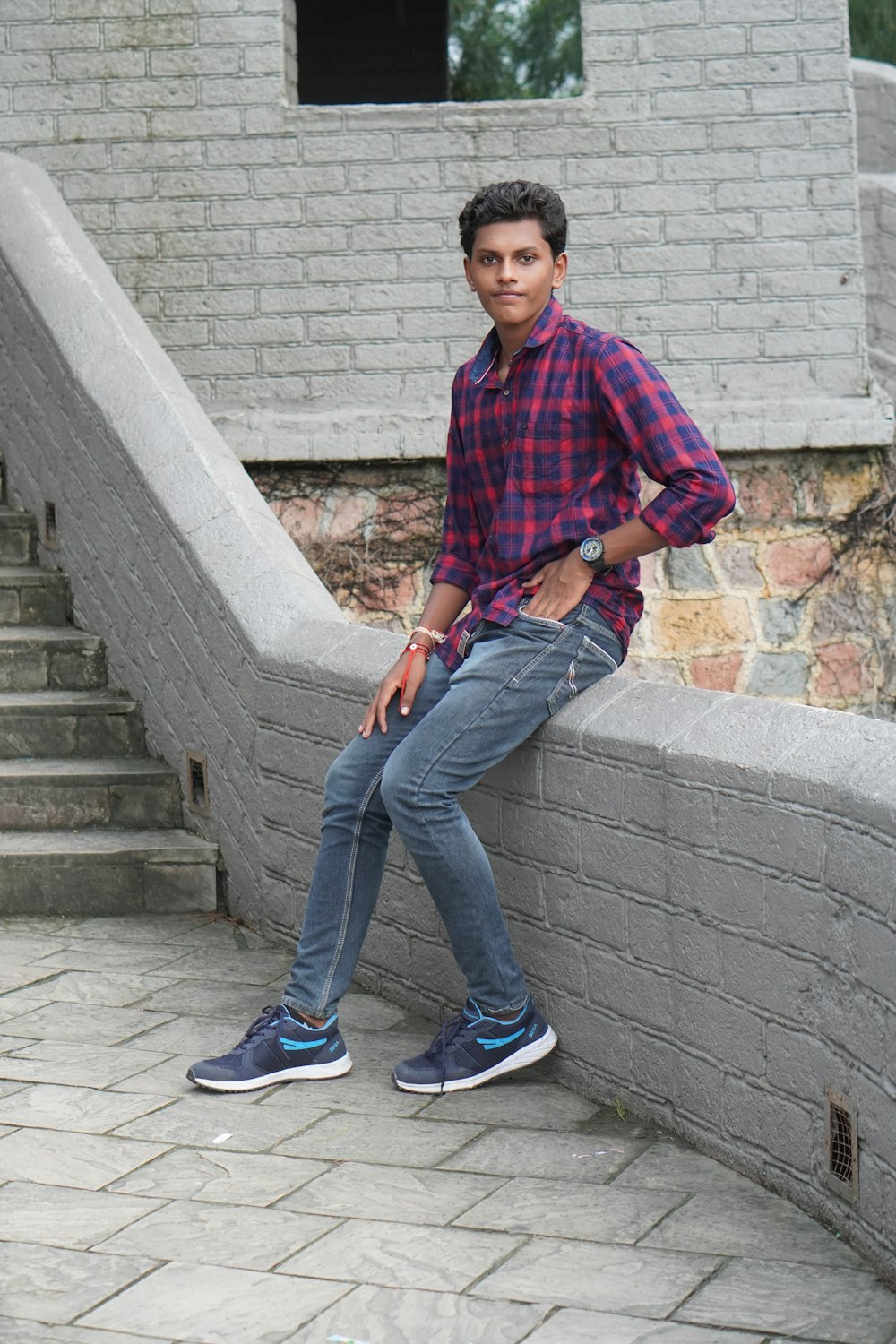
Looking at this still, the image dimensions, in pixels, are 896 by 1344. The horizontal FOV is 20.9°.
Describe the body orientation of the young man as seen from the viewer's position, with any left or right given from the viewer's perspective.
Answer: facing the viewer and to the left of the viewer

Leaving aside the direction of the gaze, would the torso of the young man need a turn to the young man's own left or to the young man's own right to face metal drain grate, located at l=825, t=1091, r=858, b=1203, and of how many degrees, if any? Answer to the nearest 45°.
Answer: approximately 90° to the young man's own left

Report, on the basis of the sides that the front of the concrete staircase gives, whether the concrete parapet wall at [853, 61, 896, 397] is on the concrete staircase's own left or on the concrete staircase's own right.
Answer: on the concrete staircase's own left

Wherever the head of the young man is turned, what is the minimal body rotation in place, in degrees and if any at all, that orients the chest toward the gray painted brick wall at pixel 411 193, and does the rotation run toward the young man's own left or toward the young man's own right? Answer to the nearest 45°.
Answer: approximately 135° to the young man's own right

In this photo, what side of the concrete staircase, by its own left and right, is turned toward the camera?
front

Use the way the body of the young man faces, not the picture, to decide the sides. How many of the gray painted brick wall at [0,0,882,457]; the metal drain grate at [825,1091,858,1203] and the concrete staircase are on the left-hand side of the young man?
1

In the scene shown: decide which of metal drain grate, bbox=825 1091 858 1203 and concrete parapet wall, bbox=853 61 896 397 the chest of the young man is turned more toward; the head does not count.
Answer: the metal drain grate

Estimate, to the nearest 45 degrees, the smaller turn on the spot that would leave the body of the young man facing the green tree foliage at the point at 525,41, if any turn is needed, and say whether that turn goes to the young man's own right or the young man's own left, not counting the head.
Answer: approximately 135° to the young man's own right

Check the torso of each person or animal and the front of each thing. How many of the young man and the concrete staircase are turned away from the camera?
0
